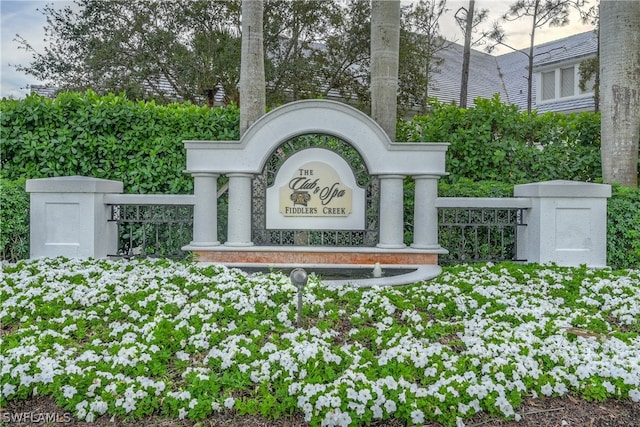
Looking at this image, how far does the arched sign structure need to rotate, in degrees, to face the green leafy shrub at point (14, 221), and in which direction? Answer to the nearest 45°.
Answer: approximately 90° to its right

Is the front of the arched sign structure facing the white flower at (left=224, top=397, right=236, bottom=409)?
yes

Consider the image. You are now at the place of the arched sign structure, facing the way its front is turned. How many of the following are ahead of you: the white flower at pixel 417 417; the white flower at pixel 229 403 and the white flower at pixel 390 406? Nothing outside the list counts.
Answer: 3

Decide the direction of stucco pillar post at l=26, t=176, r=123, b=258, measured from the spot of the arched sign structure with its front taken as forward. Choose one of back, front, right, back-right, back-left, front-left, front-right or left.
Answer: right

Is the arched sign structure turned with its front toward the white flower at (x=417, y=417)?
yes

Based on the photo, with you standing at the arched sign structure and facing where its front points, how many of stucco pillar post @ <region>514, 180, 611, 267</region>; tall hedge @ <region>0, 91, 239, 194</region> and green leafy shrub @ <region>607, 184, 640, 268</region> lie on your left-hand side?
2

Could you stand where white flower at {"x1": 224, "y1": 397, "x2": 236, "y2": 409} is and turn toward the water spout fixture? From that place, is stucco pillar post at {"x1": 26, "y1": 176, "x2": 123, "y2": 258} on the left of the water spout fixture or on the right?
left

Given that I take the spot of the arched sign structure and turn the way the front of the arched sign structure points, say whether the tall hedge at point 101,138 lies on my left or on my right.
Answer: on my right

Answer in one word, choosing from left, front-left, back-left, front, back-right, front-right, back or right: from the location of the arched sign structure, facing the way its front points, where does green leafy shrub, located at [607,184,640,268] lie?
left

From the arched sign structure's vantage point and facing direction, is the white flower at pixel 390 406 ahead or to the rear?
ahead

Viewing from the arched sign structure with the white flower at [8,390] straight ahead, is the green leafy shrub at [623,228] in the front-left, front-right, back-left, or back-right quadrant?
back-left

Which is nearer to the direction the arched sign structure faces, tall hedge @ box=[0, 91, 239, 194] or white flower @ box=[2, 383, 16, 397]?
the white flower

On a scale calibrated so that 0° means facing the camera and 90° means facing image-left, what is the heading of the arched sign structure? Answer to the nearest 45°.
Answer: approximately 0°

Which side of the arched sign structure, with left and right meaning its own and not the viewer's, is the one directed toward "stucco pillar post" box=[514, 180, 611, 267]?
left

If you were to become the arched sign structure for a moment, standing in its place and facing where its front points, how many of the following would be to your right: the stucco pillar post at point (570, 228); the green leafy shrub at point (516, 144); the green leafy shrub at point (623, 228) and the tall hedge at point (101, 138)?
1
